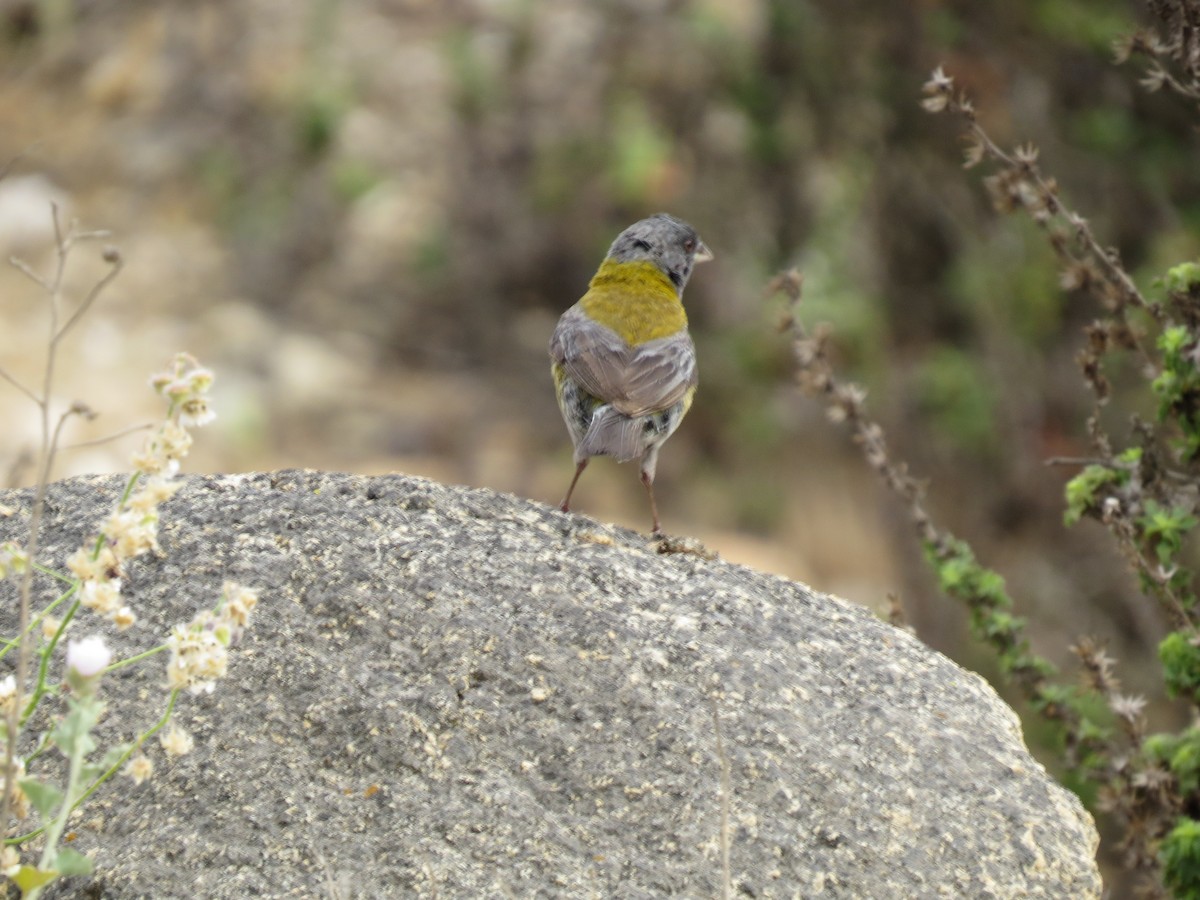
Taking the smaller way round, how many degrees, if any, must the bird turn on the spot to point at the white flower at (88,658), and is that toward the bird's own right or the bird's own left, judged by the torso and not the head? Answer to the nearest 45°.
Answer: approximately 180°

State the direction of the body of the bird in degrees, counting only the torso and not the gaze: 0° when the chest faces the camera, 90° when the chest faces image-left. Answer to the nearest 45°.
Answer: approximately 180°
